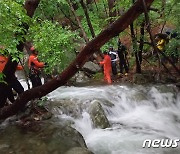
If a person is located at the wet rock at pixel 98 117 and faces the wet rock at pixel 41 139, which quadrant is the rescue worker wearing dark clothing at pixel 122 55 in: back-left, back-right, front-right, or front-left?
back-right

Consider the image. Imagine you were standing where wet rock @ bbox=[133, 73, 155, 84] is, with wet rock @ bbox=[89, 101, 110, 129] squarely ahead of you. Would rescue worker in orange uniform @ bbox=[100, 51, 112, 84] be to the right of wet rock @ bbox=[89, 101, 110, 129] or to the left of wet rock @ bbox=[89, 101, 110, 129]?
right

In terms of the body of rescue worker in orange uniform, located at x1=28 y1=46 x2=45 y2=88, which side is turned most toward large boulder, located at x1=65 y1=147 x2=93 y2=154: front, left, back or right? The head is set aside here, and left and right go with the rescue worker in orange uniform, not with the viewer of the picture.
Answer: right

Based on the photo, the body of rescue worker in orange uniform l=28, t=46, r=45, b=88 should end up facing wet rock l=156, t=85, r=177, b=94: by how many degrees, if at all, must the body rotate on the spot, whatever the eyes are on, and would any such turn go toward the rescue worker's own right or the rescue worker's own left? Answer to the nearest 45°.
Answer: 0° — they already face it

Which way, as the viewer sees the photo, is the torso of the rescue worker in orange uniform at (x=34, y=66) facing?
to the viewer's right
